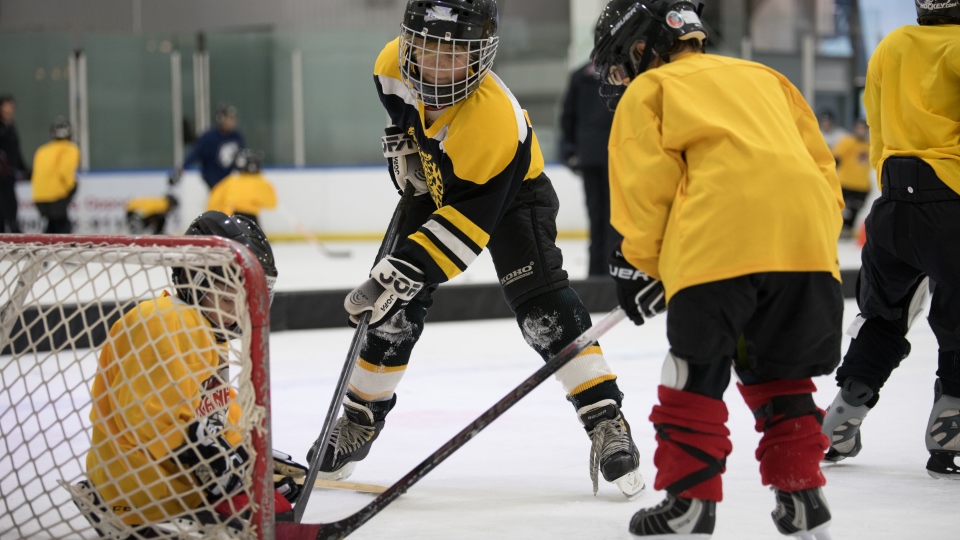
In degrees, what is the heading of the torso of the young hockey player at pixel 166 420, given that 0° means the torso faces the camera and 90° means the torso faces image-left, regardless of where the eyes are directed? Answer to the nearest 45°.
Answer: approximately 270°

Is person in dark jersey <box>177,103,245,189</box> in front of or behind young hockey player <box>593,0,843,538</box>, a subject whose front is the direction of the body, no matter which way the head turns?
in front

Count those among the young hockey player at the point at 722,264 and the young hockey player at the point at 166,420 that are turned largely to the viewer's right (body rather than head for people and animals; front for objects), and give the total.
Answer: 1

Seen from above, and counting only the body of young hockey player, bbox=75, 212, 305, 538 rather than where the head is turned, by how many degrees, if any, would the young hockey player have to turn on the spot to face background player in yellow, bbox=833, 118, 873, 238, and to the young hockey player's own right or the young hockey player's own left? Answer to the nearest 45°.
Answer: approximately 45° to the young hockey player's own left

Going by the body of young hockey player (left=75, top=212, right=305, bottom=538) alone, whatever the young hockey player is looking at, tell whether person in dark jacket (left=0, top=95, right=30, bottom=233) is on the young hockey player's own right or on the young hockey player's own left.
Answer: on the young hockey player's own left

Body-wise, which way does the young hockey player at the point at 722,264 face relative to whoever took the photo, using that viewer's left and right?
facing away from the viewer and to the left of the viewer

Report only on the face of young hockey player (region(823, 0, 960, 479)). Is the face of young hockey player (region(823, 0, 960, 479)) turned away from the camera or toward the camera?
away from the camera

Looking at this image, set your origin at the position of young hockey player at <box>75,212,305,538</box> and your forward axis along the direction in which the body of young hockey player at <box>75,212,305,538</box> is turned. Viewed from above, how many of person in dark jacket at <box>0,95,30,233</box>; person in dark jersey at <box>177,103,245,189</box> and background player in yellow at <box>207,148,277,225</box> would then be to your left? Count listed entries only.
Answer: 3

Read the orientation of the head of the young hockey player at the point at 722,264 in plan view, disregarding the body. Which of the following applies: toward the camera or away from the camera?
away from the camera

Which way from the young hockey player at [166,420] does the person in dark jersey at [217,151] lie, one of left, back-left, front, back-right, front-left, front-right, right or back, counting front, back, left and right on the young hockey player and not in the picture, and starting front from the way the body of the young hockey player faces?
left
